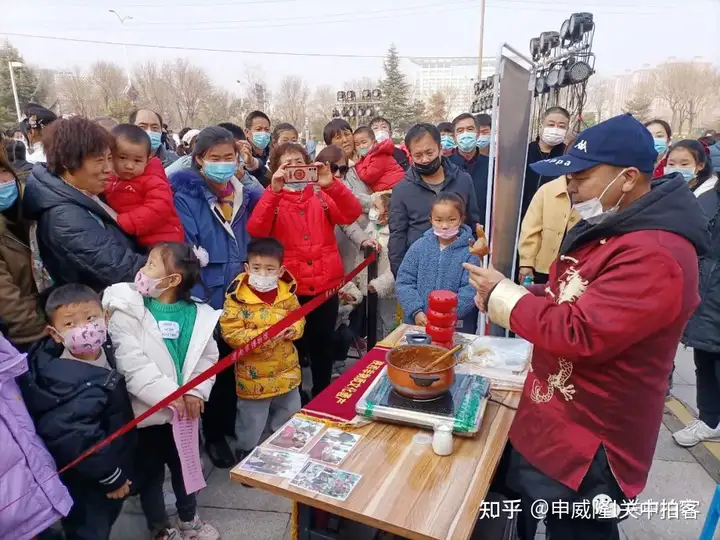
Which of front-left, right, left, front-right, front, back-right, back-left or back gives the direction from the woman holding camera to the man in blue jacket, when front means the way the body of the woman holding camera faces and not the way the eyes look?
back-left

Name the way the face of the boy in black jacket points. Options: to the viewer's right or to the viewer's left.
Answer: to the viewer's right

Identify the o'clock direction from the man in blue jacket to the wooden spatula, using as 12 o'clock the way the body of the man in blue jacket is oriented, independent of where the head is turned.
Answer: The wooden spatula is roughly at 12 o'clock from the man in blue jacket.

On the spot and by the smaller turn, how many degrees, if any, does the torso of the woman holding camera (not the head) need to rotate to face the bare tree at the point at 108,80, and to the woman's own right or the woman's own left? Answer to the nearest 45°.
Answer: approximately 180°

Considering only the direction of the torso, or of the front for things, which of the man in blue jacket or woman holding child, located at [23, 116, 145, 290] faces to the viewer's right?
the woman holding child

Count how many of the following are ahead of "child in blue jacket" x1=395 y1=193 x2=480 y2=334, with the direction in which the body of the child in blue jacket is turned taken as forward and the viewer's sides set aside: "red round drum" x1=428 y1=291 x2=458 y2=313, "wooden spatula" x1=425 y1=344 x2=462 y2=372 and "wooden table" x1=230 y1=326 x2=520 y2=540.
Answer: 3
